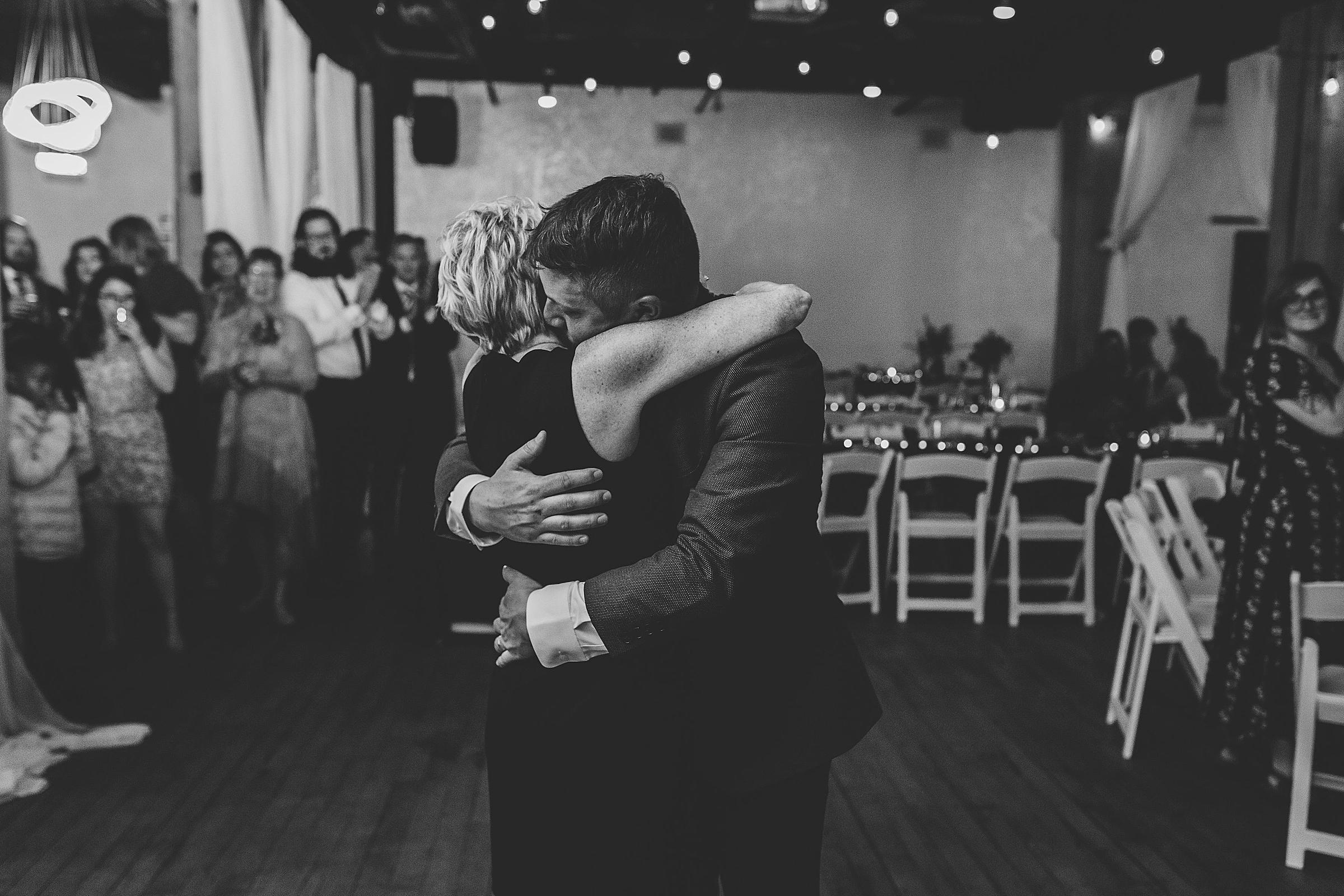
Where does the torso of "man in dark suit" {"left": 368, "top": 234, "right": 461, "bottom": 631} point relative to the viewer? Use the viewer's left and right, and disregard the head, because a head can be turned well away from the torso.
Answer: facing the viewer

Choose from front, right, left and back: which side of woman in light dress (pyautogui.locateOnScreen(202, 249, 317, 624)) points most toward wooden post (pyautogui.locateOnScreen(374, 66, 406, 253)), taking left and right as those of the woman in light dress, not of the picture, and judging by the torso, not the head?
back

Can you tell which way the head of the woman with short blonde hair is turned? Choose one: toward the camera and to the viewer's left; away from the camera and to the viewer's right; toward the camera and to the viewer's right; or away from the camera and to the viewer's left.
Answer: away from the camera and to the viewer's right

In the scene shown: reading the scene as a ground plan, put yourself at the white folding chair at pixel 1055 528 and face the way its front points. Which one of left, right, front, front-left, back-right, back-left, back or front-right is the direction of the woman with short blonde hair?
back

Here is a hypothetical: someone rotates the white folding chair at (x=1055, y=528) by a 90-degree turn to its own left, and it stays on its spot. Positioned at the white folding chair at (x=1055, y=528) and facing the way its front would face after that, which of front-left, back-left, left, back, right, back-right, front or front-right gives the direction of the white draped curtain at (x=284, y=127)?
front

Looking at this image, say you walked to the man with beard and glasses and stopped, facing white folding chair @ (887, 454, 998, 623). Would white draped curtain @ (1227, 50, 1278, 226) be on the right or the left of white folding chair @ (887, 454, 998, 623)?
left

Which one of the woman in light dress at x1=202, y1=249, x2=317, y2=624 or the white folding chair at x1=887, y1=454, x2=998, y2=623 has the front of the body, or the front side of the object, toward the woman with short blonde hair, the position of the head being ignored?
the woman in light dress

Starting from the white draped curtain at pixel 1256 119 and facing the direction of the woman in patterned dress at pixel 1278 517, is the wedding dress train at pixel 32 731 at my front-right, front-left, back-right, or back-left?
front-right

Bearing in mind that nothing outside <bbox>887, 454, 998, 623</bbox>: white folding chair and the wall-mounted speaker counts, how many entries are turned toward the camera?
1

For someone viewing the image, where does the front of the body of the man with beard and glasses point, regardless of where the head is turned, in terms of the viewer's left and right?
facing the viewer and to the right of the viewer

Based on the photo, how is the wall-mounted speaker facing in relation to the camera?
toward the camera

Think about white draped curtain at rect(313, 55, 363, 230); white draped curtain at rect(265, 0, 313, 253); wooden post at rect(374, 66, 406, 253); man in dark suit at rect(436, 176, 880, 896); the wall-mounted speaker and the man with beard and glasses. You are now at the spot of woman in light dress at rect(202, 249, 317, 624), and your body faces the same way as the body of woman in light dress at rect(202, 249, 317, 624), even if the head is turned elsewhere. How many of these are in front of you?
1

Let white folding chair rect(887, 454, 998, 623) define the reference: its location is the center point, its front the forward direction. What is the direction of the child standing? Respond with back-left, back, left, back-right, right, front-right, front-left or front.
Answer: back-left

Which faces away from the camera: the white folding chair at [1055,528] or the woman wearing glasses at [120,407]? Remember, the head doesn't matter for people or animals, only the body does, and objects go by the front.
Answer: the white folding chair

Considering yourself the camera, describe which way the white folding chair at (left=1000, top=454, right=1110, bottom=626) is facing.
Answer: facing away from the viewer

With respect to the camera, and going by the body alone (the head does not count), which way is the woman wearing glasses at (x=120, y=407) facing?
toward the camera

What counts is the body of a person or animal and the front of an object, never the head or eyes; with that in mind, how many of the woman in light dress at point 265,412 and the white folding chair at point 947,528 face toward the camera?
1

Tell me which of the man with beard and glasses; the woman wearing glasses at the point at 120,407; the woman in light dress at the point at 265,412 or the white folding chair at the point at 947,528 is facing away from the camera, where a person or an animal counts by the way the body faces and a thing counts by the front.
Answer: the white folding chair

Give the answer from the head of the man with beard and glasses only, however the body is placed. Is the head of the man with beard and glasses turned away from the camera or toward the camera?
toward the camera
